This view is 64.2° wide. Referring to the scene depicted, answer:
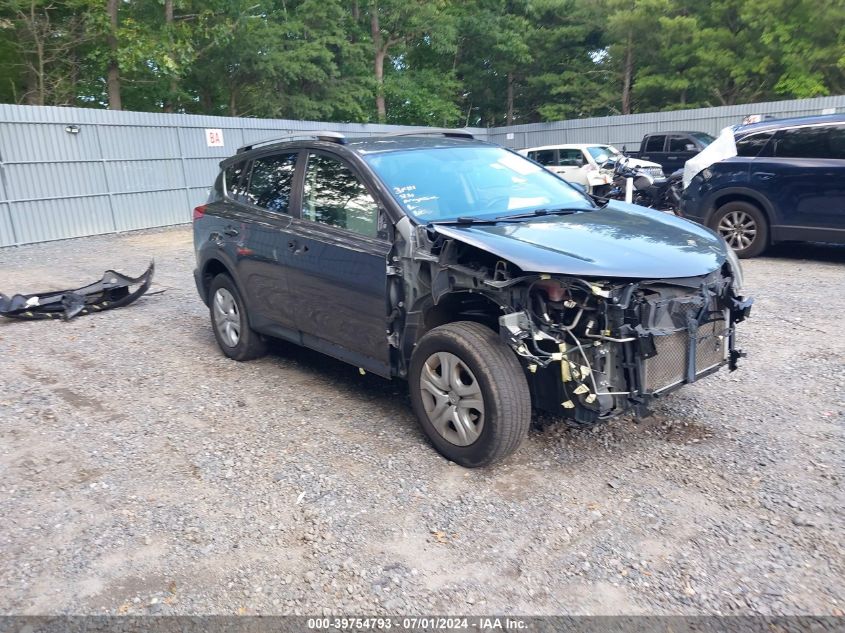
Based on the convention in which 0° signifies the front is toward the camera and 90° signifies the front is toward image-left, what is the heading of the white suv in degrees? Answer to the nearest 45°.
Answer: approximately 315°

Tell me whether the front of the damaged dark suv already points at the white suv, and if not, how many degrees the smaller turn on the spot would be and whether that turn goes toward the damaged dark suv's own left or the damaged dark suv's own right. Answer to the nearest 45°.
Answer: approximately 135° to the damaged dark suv's own left

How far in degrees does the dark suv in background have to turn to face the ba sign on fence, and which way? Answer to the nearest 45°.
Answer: approximately 180°

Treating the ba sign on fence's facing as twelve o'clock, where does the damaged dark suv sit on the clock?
The damaged dark suv is roughly at 12 o'clock from the ba sign on fence.

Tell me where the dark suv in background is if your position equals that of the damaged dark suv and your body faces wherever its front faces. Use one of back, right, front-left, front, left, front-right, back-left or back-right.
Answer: left

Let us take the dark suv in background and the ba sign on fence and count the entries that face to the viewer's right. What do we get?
1

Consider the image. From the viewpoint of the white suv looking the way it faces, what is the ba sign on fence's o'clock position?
The ba sign on fence is roughly at 4 o'clock from the white suv.

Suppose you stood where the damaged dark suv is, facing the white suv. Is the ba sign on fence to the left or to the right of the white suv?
left

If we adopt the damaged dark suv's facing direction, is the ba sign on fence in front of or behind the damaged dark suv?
behind

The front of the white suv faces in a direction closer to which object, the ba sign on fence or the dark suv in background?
the dark suv in background

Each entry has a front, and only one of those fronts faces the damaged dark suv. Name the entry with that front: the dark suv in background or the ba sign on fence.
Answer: the ba sign on fence

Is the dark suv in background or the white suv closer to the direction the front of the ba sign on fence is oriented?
the dark suv in background
